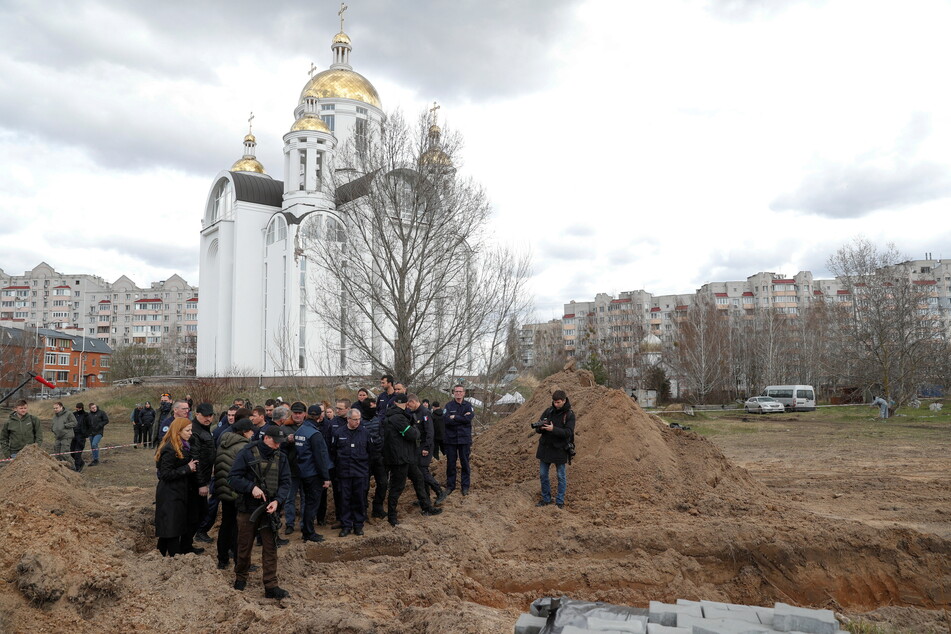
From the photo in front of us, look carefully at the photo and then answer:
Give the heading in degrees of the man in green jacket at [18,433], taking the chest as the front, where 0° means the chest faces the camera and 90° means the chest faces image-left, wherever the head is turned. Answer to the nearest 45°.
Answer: approximately 0°

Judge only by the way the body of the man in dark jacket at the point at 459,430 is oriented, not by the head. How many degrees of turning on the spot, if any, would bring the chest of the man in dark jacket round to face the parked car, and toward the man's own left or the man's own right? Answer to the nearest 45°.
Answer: approximately 135° to the man's own left

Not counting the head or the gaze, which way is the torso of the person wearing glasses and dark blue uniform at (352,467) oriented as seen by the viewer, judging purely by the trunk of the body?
toward the camera

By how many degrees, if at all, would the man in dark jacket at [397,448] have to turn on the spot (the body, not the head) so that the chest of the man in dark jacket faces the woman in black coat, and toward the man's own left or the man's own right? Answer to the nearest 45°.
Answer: approximately 135° to the man's own right

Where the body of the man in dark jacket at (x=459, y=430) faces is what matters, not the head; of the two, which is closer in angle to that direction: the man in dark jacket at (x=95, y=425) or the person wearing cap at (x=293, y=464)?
the person wearing cap

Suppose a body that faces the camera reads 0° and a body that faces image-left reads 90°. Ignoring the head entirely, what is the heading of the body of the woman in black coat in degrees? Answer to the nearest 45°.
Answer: approximately 270°

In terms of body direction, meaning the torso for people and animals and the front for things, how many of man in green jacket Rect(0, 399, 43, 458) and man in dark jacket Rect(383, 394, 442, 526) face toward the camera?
1

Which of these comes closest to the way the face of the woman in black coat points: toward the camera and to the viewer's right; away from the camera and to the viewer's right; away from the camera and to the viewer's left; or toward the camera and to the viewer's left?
toward the camera and to the viewer's right

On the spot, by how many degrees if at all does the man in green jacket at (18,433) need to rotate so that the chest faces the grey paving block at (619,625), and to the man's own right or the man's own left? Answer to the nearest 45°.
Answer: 0° — they already face it

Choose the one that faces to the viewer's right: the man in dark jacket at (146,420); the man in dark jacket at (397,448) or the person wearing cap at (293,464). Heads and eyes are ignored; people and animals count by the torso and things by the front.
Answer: the man in dark jacket at (397,448)

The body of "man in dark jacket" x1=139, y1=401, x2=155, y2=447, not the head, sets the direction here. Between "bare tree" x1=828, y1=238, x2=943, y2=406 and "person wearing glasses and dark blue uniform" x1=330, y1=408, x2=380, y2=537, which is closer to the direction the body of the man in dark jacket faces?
the person wearing glasses and dark blue uniform
